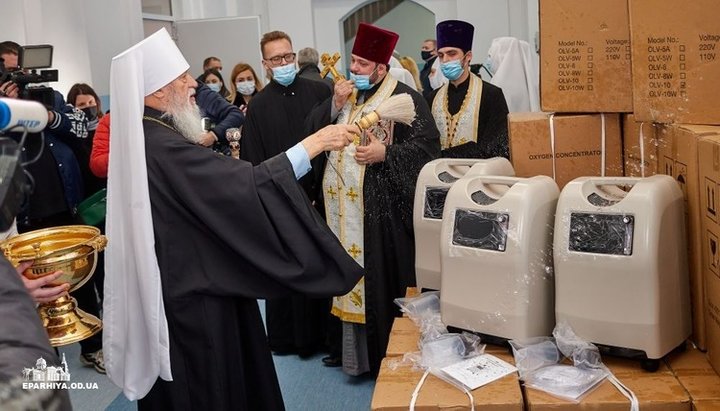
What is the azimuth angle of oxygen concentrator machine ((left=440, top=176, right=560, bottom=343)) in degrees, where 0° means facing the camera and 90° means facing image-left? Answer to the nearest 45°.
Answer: approximately 45°

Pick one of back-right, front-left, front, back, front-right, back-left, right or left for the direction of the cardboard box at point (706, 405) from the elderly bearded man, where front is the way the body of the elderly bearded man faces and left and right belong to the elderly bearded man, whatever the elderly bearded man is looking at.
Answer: front-right

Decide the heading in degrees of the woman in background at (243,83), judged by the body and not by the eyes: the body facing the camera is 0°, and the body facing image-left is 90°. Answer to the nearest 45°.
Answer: approximately 0°

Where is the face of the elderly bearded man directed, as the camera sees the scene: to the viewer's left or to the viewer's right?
to the viewer's right

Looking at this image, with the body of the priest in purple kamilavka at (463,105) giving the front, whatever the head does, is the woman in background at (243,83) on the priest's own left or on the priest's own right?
on the priest's own right

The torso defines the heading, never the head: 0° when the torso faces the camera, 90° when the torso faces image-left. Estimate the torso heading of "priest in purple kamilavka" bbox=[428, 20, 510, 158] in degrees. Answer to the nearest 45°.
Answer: approximately 45°

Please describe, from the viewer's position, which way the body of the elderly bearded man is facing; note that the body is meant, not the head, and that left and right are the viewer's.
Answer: facing to the right of the viewer

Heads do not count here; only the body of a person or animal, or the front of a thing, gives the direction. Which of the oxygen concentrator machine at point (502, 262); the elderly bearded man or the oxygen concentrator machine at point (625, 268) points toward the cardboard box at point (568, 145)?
the elderly bearded man

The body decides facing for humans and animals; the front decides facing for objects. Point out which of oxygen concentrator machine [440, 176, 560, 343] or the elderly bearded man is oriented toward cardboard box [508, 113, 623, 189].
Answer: the elderly bearded man

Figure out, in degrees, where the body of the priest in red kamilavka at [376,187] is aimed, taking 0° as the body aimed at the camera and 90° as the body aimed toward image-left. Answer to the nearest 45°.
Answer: approximately 45°

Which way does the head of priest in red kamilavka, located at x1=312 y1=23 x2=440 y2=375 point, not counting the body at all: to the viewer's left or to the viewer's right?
to the viewer's left

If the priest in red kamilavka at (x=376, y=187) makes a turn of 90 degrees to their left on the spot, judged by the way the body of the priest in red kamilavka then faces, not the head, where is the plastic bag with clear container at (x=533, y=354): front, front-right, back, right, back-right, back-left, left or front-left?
front-right

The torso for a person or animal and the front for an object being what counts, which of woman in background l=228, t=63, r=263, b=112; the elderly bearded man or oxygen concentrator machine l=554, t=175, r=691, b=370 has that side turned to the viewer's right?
the elderly bearded man
